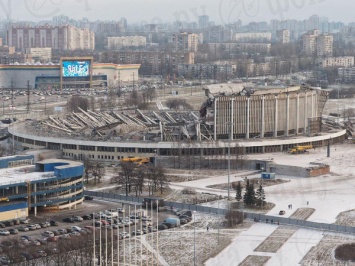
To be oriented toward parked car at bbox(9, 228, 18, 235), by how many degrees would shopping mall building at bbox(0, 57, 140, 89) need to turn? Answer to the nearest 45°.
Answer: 0° — it already faces it

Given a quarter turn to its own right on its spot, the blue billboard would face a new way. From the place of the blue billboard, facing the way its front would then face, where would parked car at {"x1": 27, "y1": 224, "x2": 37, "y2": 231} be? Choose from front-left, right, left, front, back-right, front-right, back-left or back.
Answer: left

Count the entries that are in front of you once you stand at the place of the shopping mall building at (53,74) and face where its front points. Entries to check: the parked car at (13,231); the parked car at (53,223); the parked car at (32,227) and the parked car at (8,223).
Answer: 4

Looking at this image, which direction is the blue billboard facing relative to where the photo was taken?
toward the camera

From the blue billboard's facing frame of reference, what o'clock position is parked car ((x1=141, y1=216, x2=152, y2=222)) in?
The parked car is roughly at 12 o'clock from the blue billboard.

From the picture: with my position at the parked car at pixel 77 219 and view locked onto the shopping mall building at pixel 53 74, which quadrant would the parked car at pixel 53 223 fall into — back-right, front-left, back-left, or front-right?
back-left

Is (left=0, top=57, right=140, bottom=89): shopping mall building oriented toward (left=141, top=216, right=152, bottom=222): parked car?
yes

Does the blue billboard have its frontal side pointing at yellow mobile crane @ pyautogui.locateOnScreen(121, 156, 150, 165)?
yes

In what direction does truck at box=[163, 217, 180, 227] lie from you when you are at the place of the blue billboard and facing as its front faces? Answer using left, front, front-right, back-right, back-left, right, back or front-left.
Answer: front

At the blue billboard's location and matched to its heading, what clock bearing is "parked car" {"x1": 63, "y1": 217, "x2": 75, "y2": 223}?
The parked car is roughly at 12 o'clock from the blue billboard.

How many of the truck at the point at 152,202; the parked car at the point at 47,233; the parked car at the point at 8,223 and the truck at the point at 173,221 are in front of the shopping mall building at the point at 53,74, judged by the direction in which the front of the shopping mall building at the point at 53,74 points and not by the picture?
4

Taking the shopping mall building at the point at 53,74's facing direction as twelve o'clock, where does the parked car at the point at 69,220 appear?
The parked car is roughly at 12 o'clock from the shopping mall building.

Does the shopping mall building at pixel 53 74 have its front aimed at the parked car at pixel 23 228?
yes

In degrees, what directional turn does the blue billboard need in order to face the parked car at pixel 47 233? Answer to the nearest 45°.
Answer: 0° — it already faces it

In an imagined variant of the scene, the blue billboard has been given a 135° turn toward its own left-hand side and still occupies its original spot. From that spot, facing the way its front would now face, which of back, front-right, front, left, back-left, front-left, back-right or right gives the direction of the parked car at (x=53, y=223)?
back-right

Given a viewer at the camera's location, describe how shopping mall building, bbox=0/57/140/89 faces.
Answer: facing the viewer

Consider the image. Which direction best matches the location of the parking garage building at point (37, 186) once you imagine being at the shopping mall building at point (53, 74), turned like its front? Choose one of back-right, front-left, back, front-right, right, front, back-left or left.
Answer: front

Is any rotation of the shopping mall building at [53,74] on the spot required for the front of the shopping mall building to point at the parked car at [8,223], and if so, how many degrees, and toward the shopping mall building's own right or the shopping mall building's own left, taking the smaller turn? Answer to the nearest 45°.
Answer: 0° — it already faces it

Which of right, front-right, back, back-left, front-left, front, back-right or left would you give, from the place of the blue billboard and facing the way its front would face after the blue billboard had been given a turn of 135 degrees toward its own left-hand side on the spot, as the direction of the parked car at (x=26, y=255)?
back-right

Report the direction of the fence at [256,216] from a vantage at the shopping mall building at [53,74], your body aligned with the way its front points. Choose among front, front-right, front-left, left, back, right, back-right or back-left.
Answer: front

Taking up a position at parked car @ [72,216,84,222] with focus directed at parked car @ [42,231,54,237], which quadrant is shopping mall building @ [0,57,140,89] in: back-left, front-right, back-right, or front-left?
back-right
